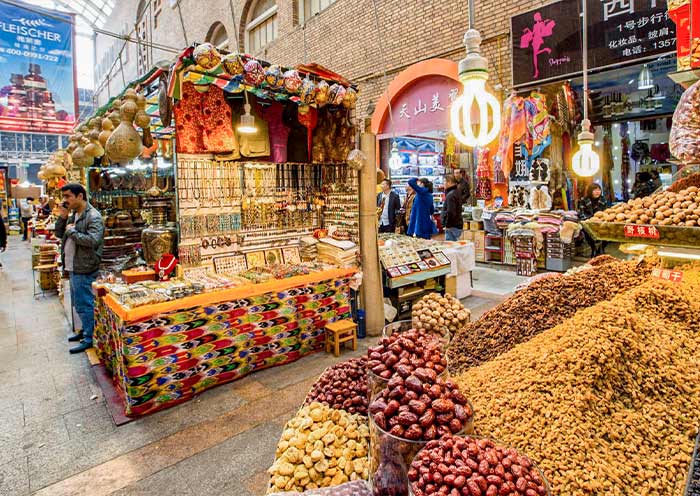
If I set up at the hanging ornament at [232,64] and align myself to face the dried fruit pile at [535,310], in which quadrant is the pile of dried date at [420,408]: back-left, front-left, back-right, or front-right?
front-right

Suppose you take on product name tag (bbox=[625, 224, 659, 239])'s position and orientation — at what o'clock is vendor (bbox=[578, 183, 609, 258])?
The vendor is roughly at 6 o'clock from the product name tag.

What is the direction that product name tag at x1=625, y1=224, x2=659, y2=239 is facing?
toward the camera

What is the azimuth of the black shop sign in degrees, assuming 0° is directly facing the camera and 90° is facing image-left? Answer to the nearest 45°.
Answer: approximately 45°

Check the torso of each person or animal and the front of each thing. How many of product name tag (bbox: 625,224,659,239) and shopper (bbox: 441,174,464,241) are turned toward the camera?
1
